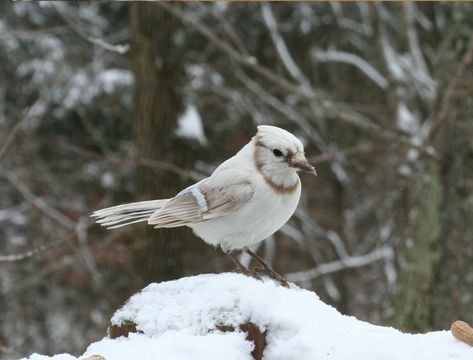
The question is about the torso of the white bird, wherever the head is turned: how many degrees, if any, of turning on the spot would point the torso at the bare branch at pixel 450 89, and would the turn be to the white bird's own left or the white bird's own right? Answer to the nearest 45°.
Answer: approximately 45° to the white bird's own left

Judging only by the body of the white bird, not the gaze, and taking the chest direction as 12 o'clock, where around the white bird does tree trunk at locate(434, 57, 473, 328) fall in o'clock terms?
The tree trunk is roughly at 10 o'clock from the white bird.

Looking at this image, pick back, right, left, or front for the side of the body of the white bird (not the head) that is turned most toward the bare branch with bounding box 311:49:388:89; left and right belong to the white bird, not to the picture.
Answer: left

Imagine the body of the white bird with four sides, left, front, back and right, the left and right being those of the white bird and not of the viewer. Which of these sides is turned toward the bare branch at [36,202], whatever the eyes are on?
left

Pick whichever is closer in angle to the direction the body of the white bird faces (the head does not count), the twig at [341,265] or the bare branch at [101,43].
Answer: the twig

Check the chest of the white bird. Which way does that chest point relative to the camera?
to the viewer's right

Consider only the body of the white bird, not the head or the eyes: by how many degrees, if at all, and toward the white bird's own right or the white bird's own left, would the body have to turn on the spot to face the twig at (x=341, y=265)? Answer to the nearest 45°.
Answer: approximately 90° to the white bird's own left

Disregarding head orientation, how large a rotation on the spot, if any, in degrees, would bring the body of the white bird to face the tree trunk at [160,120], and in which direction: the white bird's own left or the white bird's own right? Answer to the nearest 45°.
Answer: approximately 90° to the white bird's own left
